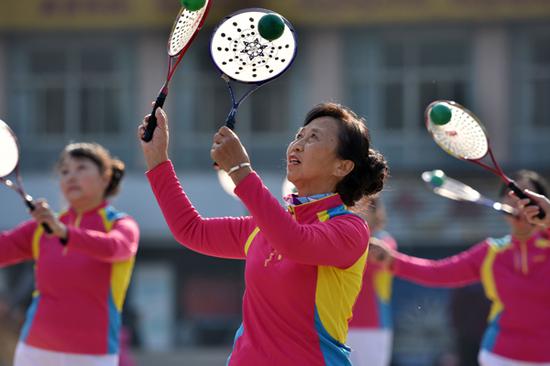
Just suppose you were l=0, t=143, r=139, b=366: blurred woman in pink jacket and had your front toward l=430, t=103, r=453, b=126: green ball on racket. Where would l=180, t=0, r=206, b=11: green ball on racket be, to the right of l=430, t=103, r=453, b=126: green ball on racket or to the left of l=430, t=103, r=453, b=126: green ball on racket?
right

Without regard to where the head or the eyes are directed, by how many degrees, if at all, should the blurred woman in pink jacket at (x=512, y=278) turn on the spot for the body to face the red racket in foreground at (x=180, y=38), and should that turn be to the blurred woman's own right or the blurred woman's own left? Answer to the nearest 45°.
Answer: approximately 45° to the blurred woman's own right

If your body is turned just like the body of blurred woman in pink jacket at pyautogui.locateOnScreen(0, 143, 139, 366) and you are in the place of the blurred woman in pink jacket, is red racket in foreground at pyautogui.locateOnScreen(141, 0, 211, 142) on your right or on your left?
on your left

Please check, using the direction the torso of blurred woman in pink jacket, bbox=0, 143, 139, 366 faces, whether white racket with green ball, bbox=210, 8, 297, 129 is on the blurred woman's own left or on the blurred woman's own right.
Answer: on the blurred woman's own left

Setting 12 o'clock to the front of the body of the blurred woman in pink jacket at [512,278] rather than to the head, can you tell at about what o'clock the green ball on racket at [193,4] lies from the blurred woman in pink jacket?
The green ball on racket is roughly at 1 o'clock from the blurred woman in pink jacket.

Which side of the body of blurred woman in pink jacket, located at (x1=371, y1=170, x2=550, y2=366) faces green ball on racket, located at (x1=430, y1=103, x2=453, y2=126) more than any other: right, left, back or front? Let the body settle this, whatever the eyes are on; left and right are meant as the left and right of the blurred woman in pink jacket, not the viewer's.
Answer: front

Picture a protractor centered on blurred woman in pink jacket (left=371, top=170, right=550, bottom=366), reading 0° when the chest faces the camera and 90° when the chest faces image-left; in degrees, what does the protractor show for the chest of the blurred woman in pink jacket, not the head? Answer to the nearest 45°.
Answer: approximately 0°
